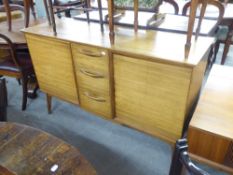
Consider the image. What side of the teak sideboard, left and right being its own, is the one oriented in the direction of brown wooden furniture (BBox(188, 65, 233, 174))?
left

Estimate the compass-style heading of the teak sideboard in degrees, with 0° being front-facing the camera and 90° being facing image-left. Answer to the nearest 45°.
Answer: approximately 45°

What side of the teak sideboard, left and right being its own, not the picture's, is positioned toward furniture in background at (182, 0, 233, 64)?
back

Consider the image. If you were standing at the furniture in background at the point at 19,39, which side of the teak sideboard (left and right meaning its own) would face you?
right
